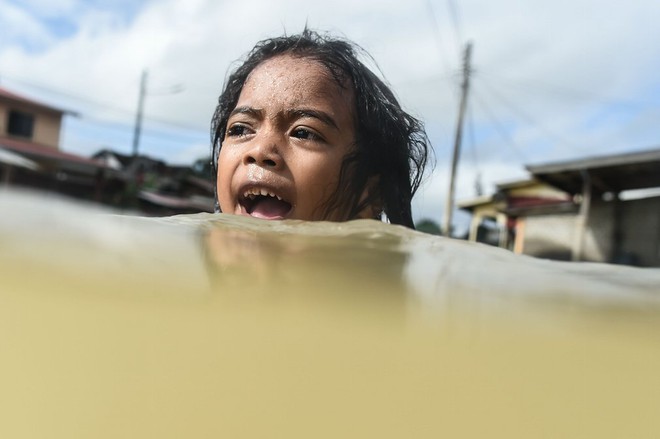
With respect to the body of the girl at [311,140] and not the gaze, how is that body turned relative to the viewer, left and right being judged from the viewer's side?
facing the viewer and to the left of the viewer

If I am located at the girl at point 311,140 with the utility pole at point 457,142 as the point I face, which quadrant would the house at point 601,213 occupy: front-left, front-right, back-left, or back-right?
front-right

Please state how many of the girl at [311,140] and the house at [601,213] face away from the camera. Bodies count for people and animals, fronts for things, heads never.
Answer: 0

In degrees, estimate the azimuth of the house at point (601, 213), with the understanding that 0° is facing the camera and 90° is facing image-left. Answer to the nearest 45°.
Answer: approximately 45°

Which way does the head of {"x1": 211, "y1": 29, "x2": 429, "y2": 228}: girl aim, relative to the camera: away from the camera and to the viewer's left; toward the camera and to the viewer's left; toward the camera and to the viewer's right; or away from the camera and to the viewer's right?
toward the camera and to the viewer's left

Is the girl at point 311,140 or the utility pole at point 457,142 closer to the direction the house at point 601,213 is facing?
the girl

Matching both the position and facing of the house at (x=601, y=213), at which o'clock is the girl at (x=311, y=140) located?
The girl is roughly at 11 o'clock from the house.

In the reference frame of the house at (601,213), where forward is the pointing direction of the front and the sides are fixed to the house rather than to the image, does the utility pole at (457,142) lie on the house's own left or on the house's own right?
on the house's own right

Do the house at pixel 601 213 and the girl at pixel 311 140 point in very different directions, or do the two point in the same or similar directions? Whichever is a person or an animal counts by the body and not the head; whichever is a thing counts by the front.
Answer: same or similar directions

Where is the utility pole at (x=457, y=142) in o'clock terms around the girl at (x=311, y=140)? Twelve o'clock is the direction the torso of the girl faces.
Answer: The utility pole is roughly at 5 o'clock from the girl.
